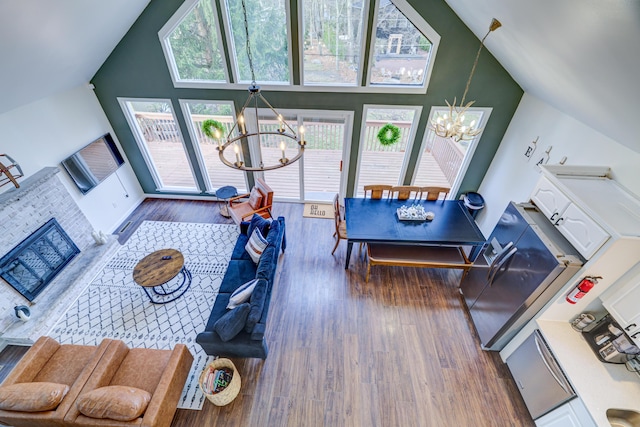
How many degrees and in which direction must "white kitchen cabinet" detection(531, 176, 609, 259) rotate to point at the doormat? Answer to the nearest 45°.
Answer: approximately 45° to its right

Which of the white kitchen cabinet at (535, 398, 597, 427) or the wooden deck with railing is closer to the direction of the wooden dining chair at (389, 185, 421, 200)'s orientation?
the white kitchen cabinet

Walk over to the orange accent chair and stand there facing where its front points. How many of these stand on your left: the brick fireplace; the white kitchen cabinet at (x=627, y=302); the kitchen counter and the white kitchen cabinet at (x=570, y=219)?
3

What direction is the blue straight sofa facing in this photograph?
to the viewer's left

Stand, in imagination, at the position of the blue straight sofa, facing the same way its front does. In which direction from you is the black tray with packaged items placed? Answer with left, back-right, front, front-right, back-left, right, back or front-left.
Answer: back-left

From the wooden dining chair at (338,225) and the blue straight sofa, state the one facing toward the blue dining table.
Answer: the wooden dining chair

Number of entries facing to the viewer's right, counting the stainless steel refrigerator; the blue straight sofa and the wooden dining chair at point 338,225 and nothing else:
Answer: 1

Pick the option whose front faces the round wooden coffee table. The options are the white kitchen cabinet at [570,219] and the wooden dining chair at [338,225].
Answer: the white kitchen cabinet

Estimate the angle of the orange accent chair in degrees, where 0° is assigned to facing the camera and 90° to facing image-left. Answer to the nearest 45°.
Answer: approximately 45°

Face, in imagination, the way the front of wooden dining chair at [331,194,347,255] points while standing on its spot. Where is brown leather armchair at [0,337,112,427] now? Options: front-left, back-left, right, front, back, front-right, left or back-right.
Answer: back-right

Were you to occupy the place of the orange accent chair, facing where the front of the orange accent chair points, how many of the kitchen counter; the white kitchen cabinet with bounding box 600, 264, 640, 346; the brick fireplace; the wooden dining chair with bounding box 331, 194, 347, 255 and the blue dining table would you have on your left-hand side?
4

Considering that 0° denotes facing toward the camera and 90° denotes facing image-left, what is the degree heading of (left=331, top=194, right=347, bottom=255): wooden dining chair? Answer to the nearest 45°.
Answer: approximately 270°

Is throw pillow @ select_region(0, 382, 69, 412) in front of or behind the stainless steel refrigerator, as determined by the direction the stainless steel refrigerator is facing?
in front

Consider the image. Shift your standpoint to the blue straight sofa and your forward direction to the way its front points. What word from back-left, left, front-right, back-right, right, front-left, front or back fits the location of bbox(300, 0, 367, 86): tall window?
back-right
